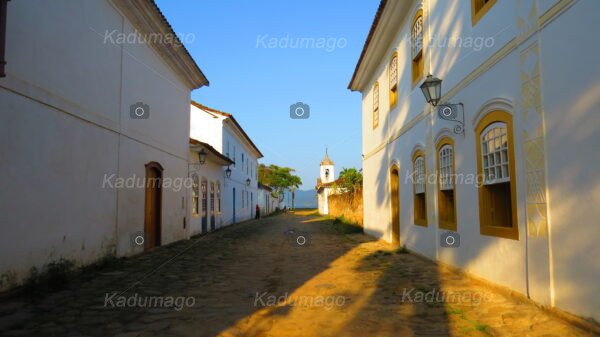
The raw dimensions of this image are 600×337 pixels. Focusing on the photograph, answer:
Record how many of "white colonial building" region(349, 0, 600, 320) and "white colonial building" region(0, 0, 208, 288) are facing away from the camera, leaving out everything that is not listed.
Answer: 0

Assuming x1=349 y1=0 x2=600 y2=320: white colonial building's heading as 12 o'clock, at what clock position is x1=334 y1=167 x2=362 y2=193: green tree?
The green tree is roughly at 4 o'clock from the white colonial building.

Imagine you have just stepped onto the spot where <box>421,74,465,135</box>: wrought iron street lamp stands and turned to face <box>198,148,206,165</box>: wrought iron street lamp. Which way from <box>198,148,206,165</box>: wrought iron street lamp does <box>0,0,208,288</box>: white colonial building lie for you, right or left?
left

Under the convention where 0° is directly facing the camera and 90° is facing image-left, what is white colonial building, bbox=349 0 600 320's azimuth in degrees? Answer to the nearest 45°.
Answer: approximately 45°

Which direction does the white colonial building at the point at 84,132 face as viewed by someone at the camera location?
facing the viewer and to the right of the viewer

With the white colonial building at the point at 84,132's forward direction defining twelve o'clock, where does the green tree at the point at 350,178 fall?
The green tree is roughly at 9 o'clock from the white colonial building.

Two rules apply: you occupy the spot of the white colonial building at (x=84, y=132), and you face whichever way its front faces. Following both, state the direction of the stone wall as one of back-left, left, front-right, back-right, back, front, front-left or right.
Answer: left

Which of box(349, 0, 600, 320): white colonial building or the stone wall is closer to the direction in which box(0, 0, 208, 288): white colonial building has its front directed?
the white colonial building

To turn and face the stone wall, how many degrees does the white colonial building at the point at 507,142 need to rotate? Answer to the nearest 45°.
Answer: approximately 135° to its right

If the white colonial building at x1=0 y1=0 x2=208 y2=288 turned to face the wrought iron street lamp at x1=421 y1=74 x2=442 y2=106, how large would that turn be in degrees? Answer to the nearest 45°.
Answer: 0° — it already faces it
